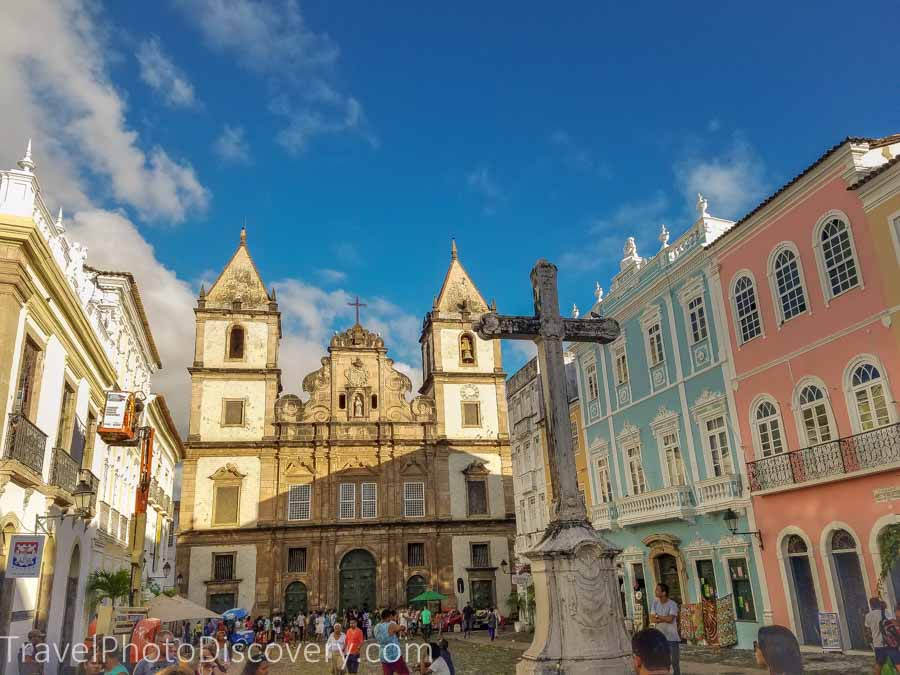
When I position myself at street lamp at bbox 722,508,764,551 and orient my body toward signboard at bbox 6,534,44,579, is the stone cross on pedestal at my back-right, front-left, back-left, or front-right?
front-left

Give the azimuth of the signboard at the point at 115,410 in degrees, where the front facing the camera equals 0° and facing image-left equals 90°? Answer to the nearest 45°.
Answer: approximately 0°

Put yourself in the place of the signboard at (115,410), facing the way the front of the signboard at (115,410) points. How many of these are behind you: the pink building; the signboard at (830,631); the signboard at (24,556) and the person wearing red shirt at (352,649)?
0

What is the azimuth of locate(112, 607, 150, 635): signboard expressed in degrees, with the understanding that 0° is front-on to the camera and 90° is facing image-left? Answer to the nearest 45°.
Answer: approximately 0°

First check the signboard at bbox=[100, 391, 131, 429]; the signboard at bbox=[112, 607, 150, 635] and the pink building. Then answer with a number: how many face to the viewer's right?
0

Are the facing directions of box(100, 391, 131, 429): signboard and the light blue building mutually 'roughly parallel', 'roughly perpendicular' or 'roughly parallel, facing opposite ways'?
roughly perpendicular

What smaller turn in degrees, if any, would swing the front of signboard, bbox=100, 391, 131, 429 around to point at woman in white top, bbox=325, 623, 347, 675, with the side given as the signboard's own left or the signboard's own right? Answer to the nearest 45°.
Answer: approximately 45° to the signboard's own left

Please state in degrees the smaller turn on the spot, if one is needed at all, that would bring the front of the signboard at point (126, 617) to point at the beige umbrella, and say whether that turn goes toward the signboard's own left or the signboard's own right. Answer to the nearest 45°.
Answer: approximately 135° to the signboard's own left

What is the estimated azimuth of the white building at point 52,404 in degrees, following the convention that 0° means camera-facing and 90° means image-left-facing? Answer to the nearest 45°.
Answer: approximately 270°

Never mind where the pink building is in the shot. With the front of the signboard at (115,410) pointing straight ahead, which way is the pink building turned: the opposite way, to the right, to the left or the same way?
to the right

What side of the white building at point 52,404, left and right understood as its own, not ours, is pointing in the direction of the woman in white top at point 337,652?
front

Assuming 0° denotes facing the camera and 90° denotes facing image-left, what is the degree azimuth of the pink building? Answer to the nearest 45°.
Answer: approximately 45°

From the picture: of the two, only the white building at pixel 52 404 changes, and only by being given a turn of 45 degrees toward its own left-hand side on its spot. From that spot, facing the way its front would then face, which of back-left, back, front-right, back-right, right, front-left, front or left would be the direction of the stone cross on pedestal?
right

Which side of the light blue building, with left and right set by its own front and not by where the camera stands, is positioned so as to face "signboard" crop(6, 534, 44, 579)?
front

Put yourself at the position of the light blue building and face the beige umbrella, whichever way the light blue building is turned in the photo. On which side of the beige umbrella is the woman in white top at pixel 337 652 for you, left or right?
left

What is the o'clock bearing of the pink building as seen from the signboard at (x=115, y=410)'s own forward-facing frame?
The pink building is roughly at 10 o'clock from the signboard.

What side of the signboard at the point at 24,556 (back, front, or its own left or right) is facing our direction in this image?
front

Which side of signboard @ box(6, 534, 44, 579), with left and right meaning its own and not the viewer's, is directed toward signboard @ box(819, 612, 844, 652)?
left

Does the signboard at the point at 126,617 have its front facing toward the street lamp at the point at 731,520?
no

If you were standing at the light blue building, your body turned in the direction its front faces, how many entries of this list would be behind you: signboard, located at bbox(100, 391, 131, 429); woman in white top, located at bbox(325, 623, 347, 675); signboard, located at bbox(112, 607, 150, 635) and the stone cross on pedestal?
0
